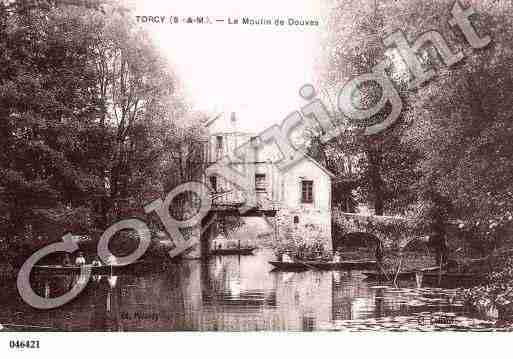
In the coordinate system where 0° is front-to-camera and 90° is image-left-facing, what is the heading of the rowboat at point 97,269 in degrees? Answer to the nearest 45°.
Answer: approximately 270°

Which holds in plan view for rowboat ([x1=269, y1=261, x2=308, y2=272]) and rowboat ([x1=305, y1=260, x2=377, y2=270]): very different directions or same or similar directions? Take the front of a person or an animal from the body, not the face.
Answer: same or similar directions

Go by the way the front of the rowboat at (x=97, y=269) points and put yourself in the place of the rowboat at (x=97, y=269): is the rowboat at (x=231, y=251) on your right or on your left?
on your left

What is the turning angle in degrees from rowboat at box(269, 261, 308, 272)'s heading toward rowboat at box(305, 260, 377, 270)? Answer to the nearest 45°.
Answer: approximately 135° to its left

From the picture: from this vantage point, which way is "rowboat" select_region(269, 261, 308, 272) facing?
to the viewer's left
